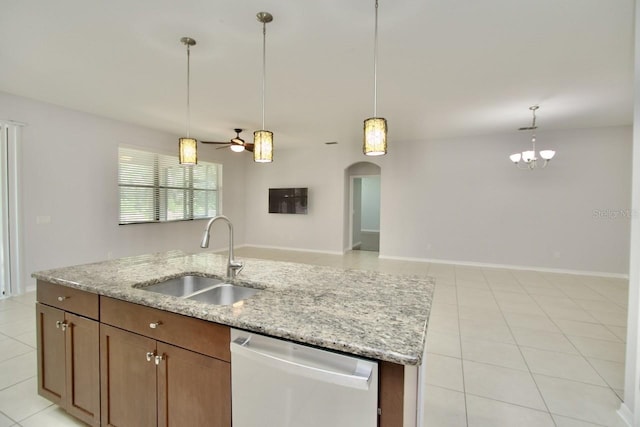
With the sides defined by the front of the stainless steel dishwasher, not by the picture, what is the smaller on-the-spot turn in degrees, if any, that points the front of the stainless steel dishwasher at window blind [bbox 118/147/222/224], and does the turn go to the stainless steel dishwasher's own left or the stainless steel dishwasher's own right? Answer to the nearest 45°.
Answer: approximately 90° to the stainless steel dishwasher's own right

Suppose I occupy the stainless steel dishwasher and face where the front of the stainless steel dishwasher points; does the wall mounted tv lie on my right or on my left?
on my right

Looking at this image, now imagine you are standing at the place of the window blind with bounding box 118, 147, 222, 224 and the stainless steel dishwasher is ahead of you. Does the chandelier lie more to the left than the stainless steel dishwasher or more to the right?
left

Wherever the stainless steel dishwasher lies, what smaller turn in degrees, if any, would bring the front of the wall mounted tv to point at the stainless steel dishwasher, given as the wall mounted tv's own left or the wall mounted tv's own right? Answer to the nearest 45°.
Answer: approximately 45° to the wall mounted tv's own left

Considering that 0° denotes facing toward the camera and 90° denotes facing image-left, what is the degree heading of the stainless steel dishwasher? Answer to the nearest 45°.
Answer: approximately 45°

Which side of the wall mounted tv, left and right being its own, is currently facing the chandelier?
left

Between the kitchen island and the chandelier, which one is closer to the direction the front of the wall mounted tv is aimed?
the kitchen island

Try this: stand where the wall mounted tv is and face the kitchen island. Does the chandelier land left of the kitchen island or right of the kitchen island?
left

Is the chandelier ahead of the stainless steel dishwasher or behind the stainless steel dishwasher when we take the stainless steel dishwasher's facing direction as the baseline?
behind

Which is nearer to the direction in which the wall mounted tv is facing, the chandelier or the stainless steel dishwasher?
the stainless steel dishwasher

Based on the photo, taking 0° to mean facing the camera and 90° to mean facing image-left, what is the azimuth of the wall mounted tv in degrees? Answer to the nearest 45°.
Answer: approximately 45°
